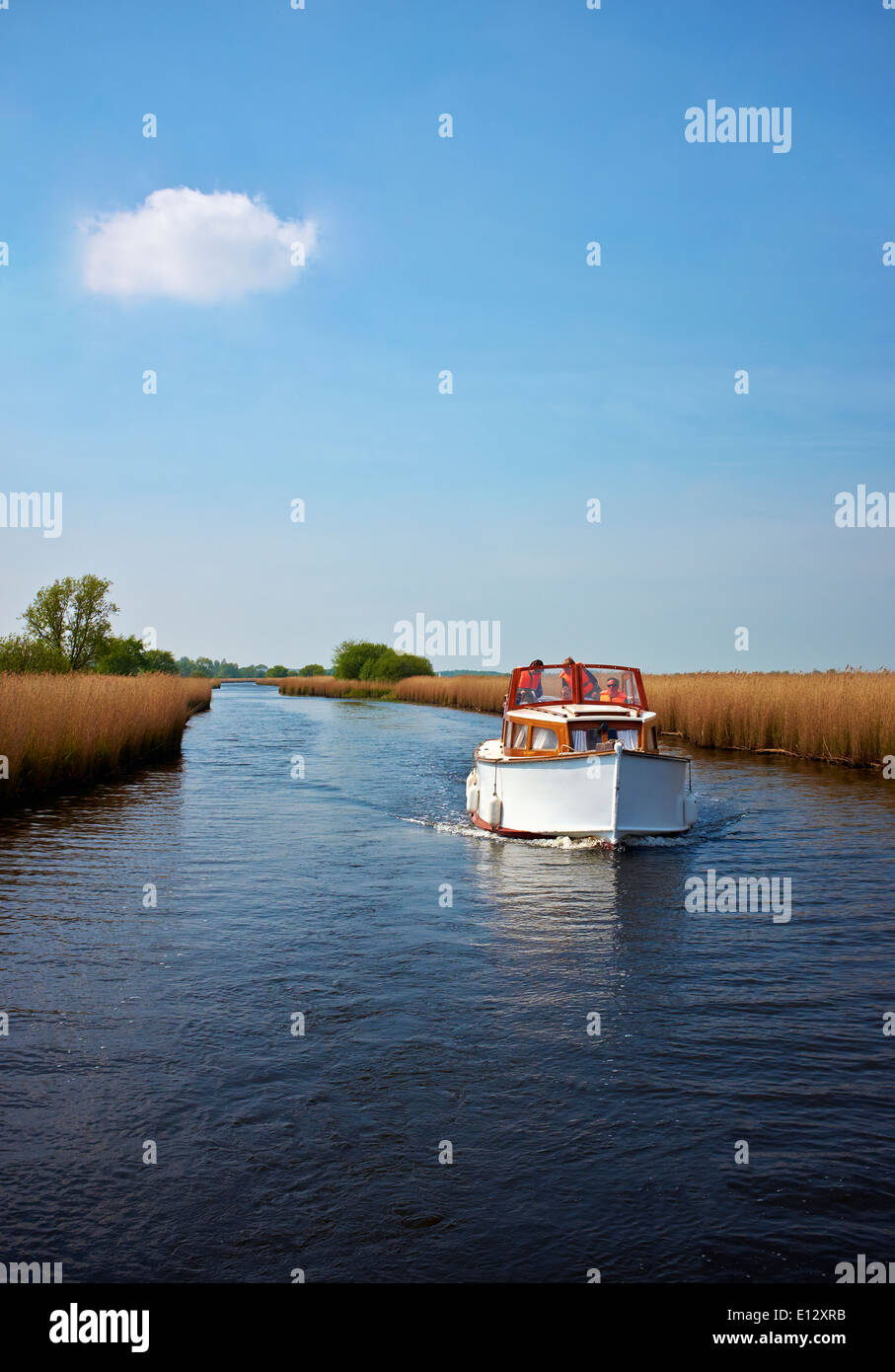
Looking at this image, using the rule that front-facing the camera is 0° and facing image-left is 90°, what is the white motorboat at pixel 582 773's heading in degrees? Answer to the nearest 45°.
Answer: approximately 0°

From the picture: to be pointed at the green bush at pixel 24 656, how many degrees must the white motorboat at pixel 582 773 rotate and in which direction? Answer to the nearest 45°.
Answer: approximately 135° to its right
